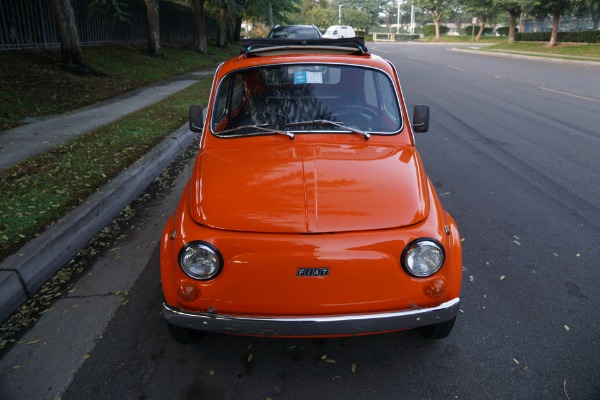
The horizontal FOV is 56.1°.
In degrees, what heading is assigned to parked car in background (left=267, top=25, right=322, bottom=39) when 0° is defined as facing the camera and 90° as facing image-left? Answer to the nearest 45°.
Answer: approximately 0°

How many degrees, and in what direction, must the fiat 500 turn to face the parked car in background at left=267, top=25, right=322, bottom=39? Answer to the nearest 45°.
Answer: approximately 180°

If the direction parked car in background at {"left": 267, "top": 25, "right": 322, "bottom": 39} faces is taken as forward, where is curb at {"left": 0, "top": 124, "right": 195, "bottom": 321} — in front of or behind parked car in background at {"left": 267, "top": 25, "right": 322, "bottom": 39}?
in front

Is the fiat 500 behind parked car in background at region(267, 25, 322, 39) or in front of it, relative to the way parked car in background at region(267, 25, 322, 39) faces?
in front

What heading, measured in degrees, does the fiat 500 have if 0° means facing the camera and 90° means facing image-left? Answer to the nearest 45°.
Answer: approximately 0°

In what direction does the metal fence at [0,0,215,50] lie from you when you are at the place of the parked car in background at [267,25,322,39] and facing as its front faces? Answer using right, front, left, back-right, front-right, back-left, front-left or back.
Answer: right

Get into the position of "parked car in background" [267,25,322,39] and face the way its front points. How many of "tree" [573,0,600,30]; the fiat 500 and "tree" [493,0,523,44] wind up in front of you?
1

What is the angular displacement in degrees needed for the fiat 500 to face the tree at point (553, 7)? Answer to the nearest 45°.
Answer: approximately 135° to its left

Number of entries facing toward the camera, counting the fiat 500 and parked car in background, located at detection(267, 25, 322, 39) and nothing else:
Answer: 2

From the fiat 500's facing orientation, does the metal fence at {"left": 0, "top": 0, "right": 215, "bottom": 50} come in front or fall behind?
behind
